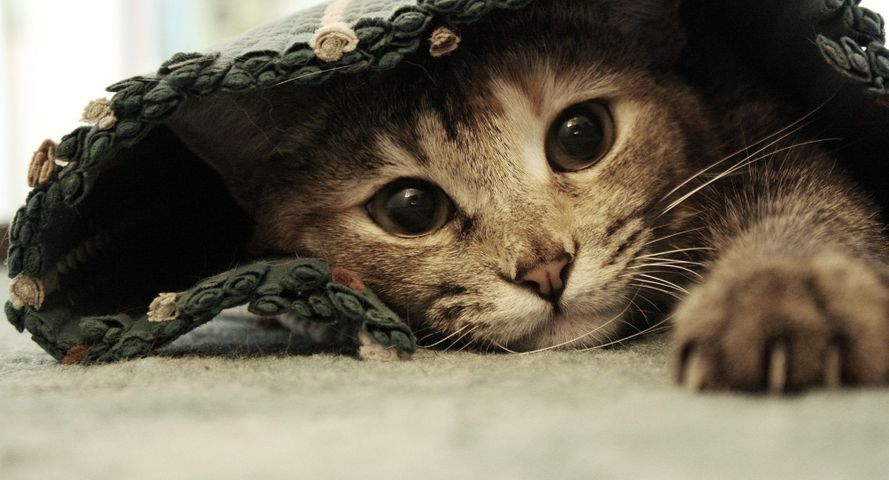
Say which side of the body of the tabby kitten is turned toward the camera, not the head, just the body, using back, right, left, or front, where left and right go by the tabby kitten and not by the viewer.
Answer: front
